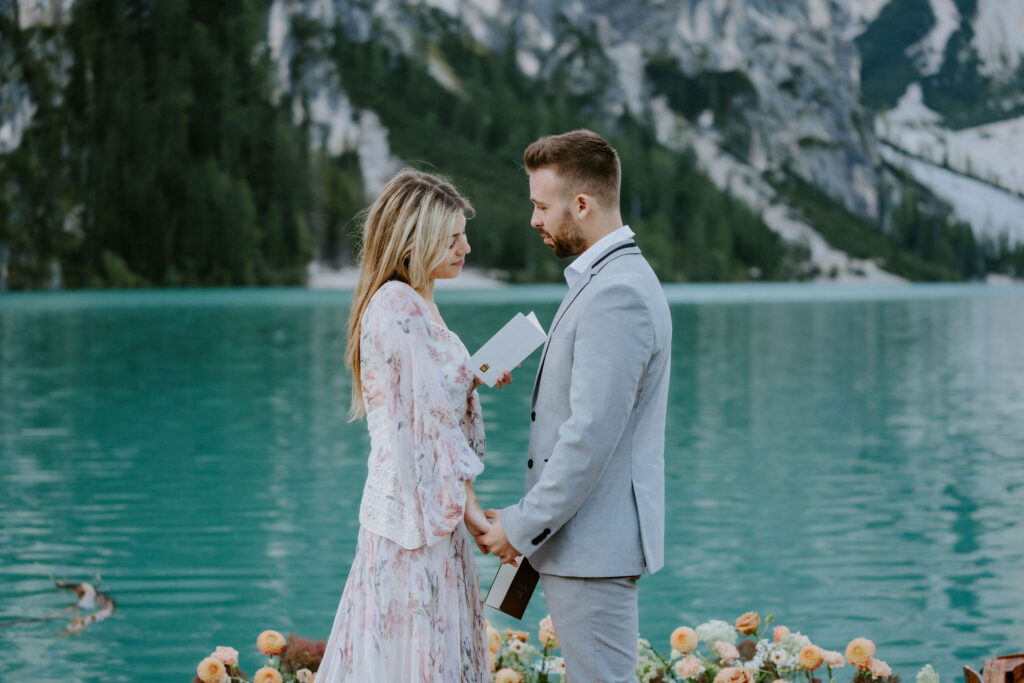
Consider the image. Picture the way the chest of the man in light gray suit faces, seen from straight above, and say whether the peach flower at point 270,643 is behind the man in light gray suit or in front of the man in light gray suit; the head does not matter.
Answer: in front

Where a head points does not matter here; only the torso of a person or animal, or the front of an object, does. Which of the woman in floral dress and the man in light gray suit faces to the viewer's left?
the man in light gray suit

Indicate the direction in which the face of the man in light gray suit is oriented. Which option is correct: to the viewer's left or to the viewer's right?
to the viewer's left

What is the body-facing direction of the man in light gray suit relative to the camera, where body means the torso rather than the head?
to the viewer's left

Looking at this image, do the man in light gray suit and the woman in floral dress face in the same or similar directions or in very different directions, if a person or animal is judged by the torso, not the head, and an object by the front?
very different directions

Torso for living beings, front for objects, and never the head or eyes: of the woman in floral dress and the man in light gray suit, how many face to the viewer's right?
1

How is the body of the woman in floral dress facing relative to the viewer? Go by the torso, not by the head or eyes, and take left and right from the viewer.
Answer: facing to the right of the viewer

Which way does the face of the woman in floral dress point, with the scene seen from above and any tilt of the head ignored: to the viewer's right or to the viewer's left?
to the viewer's right
